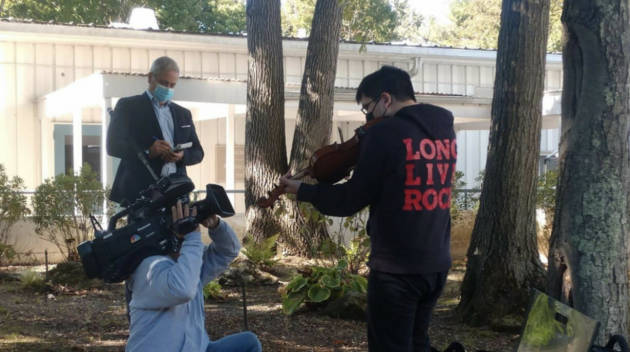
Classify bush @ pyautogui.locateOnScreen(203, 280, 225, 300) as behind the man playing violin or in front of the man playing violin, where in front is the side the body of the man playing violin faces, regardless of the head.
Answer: in front

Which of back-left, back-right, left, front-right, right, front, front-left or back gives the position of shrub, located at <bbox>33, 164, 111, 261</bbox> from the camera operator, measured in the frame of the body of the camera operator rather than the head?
left

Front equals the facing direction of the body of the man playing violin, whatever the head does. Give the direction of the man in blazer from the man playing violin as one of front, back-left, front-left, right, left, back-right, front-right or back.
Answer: front

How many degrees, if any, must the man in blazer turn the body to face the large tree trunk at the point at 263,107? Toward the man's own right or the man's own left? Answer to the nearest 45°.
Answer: approximately 135° to the man's own left

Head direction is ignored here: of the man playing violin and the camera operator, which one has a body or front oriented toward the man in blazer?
the man playing violin

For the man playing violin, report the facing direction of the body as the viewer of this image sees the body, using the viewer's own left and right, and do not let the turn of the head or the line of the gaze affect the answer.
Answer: facing away from the viewer and to the left of the viewer

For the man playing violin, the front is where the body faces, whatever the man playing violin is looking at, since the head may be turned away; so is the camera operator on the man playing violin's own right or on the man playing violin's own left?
on the man playing violin's own left

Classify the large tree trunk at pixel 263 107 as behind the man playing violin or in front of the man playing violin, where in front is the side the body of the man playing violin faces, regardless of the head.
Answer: in front

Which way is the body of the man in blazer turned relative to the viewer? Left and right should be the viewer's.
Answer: facing the viewer and to the right of the viewer

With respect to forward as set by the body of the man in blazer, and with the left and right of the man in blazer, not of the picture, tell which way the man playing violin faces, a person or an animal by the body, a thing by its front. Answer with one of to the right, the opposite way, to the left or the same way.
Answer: the opposite way
